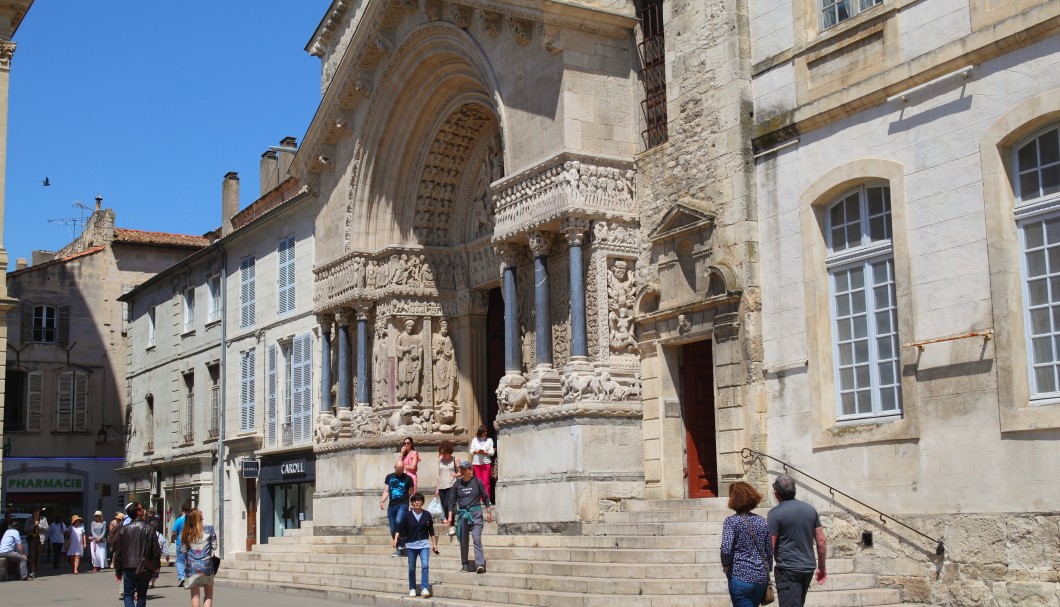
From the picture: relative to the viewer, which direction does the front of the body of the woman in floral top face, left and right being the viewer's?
facing away from the viewer

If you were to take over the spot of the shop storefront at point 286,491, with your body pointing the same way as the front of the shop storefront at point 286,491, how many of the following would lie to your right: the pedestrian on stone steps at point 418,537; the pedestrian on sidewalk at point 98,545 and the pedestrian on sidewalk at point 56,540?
2

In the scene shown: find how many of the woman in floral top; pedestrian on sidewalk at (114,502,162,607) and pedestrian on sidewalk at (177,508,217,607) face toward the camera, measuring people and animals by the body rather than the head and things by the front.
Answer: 0

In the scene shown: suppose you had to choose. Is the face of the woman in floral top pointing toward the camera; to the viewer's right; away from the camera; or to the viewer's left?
away from the camera

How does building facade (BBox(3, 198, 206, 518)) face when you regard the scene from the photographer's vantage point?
facing the viewer

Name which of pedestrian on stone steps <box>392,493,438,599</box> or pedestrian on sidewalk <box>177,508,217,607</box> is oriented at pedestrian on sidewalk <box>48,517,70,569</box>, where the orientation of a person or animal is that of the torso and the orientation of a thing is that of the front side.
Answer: pedestrian on sidewalk <box>177,508,217,607</box>

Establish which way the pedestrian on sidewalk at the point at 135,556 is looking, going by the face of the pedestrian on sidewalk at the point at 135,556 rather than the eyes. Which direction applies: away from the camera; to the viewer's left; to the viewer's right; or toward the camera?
away from the camera

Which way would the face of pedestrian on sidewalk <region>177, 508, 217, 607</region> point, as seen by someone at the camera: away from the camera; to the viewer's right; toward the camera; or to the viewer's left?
away from the camera

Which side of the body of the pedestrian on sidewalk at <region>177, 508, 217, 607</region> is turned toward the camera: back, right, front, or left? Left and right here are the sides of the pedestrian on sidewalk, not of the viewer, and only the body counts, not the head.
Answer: back

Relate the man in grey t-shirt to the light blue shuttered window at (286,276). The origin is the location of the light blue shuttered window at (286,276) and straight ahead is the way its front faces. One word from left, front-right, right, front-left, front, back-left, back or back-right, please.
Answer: front-left

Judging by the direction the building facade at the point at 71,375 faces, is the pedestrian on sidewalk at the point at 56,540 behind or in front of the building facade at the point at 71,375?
in front

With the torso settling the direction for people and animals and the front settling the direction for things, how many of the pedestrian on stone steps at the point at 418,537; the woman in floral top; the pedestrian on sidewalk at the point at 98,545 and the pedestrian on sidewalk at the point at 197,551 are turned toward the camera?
2

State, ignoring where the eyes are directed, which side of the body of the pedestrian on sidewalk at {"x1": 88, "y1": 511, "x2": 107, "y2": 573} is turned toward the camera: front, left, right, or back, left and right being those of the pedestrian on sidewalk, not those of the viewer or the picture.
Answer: front
